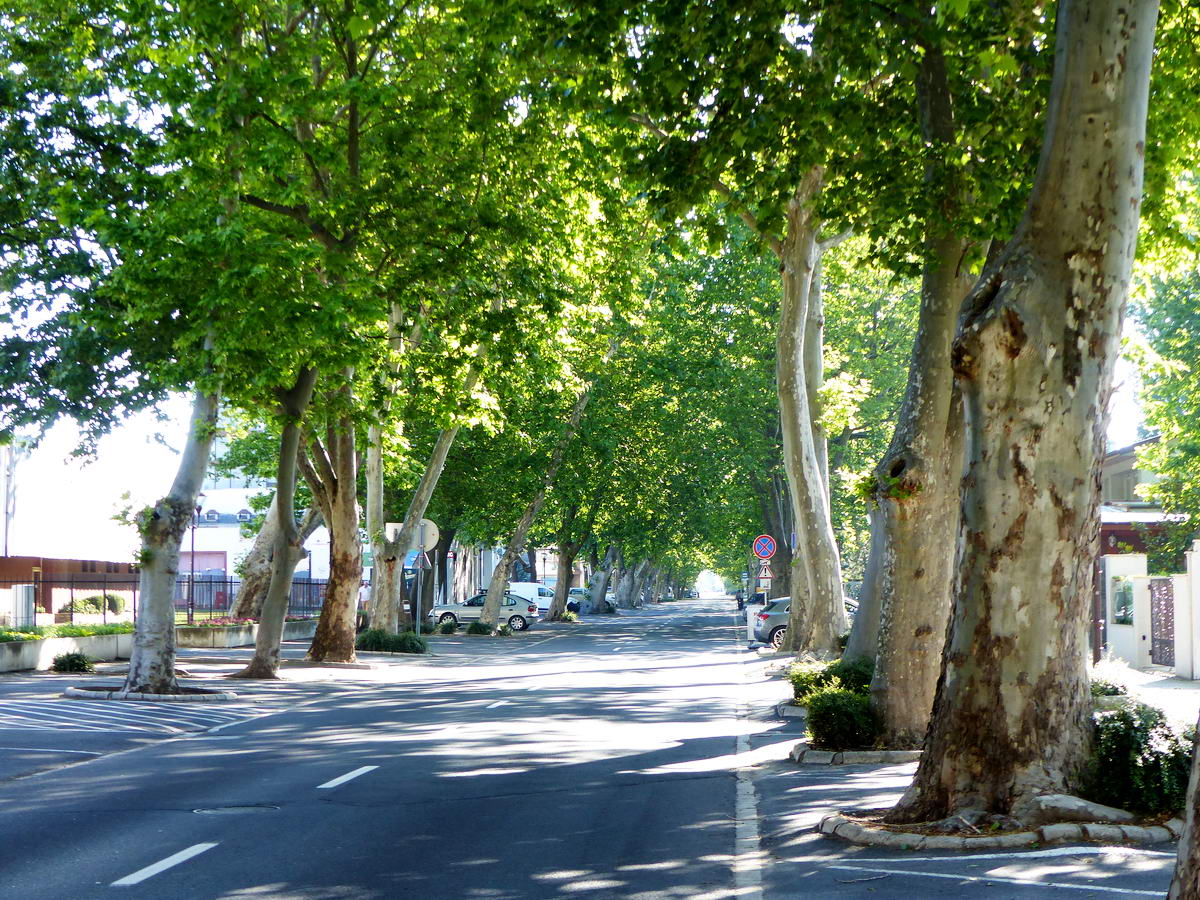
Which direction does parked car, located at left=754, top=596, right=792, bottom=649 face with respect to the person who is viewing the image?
facing away from the viewer and to the right of the viewer

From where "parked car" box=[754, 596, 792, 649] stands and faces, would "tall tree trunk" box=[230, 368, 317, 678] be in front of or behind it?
behind

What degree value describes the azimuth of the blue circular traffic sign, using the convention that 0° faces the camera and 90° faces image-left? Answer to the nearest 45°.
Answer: approximately 0°

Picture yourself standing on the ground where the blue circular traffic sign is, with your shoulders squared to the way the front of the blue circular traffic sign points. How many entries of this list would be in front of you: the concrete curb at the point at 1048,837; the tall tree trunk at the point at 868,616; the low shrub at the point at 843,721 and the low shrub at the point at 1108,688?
4

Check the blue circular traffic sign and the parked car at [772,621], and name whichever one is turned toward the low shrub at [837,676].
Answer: the blue circular traffic sign

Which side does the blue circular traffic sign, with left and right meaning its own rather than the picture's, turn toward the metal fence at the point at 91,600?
right

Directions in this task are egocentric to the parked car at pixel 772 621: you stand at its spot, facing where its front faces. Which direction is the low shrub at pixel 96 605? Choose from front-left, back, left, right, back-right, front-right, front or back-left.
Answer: back-left

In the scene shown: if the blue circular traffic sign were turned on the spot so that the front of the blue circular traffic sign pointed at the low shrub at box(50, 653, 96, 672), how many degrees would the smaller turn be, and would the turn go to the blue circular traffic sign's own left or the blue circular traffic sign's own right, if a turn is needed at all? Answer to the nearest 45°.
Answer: approximately 45° to the blue circular traffic sign's own right

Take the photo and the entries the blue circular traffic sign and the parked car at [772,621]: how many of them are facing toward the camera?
1

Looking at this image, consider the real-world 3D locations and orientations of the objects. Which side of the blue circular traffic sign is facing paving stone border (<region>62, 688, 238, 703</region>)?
front

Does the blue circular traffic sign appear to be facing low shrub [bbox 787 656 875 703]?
yes

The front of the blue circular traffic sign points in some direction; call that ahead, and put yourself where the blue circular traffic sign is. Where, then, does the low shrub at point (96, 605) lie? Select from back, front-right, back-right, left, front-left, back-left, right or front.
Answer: right

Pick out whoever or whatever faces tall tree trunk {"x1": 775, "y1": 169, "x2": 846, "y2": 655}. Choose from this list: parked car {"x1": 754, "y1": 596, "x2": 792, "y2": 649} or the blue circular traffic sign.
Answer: the blue circular traffic sign

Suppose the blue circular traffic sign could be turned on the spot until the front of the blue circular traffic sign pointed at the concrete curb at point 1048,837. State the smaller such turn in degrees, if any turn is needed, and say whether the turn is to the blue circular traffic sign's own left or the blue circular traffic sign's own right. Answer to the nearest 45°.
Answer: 0° — it already faces it

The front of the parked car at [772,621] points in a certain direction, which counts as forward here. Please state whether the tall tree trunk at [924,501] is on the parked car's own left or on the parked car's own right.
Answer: on the parked car's own right
